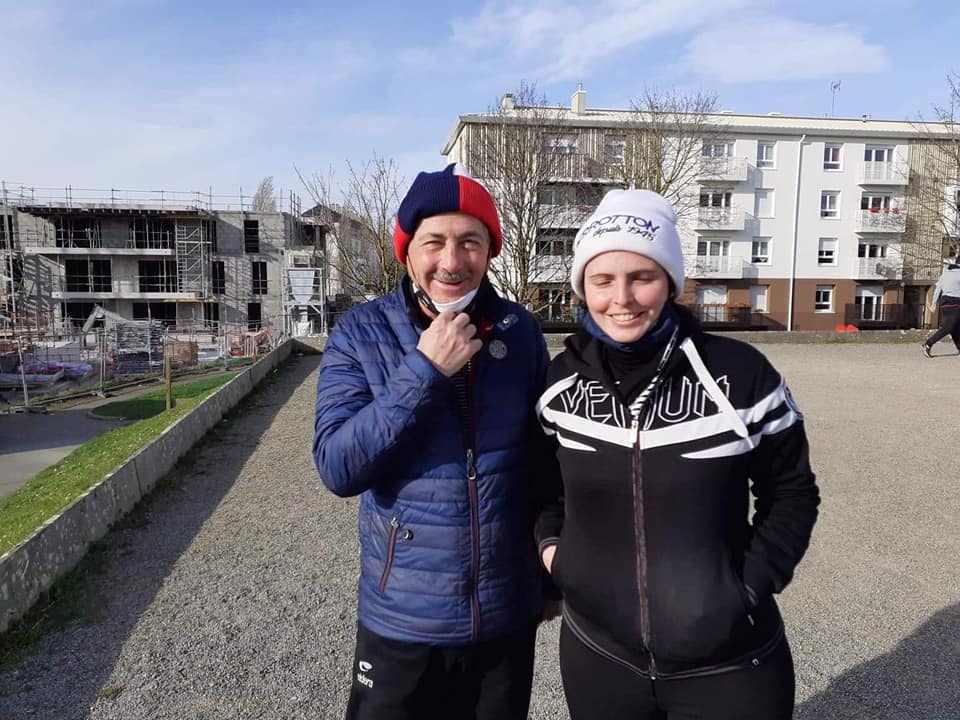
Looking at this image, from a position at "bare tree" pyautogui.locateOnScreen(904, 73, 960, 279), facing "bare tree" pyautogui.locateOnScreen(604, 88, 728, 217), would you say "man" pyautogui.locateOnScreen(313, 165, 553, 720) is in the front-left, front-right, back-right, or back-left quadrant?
front-left

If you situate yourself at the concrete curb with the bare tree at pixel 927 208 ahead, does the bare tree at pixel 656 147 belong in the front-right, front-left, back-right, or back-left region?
front-left

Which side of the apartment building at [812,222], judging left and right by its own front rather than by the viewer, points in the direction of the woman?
front

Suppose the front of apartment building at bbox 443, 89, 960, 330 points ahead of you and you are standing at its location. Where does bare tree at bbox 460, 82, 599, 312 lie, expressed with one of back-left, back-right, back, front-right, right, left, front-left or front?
front-right

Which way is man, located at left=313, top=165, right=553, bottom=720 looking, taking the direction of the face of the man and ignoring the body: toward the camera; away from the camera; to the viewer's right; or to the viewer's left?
toward the camera

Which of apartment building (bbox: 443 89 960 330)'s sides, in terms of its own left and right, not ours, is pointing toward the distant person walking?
front

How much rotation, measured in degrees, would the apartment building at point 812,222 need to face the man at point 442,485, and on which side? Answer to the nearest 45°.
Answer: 0° — it already faces them

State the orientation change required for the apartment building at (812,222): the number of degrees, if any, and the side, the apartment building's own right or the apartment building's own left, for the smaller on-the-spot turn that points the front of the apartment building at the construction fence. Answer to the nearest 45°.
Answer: approximately 45° to the apartment building's own right

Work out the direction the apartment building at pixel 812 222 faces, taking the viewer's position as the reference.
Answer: facing the viewer

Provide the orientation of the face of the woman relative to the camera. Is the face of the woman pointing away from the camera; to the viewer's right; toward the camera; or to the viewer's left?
toward the camera

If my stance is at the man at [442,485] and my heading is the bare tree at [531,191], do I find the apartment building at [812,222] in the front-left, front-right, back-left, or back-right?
front-right

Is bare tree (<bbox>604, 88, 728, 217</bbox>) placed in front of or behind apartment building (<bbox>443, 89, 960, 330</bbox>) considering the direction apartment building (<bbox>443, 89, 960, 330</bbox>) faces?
in front
